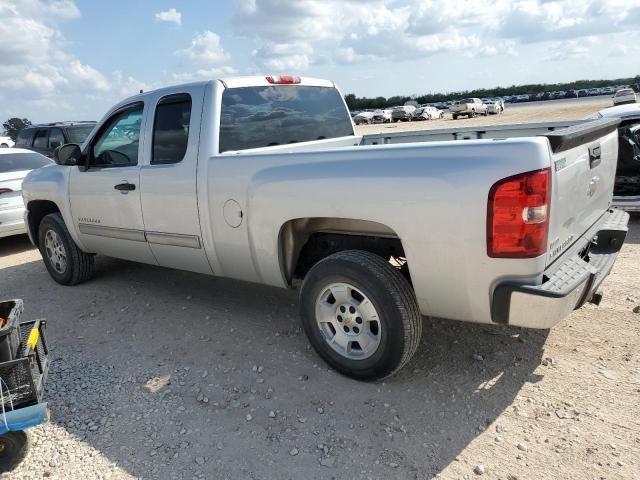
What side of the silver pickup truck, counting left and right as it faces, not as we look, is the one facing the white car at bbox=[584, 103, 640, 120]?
right

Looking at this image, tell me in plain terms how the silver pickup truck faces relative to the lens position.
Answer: facing away from the viewer and to the left of the viewer

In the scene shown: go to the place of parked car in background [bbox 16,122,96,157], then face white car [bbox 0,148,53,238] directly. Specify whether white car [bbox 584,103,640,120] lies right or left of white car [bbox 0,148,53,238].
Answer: left

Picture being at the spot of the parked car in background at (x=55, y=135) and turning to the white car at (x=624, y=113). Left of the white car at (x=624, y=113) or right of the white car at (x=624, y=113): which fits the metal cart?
right
